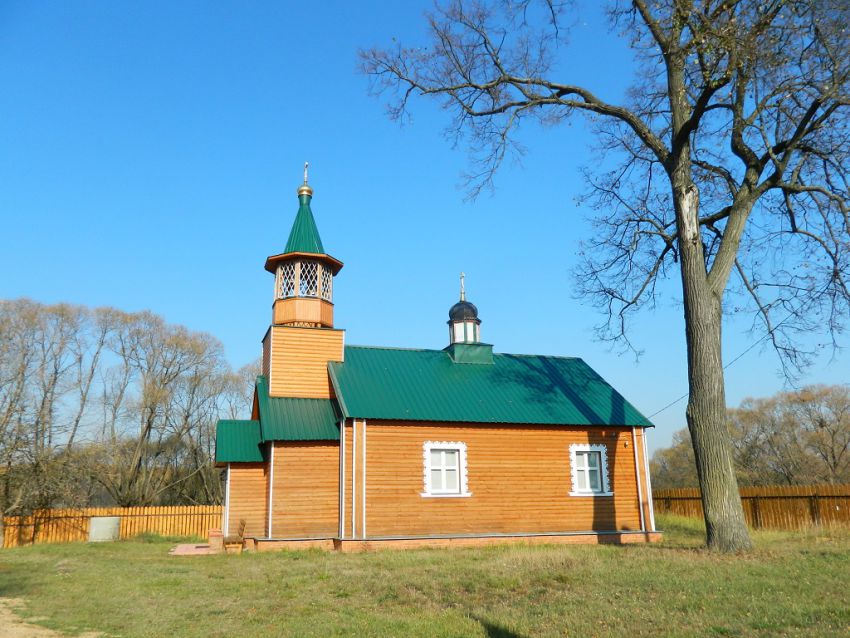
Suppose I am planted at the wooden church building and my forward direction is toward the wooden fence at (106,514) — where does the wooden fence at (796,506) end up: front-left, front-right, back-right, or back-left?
back-right

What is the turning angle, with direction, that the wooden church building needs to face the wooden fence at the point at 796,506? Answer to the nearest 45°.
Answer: approximately 180°

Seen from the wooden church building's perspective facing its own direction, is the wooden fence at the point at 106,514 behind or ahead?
ahead

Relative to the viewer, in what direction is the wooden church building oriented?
to the viewer's left
